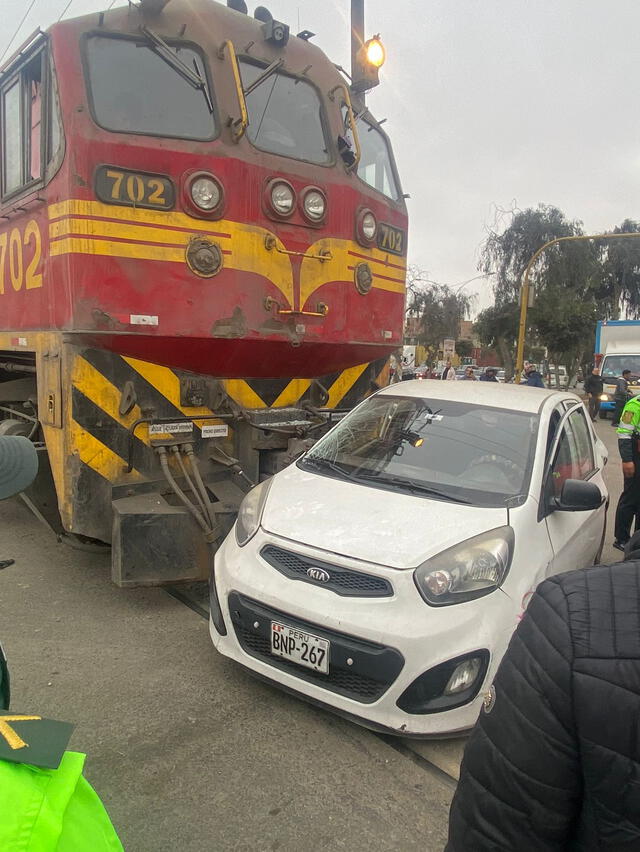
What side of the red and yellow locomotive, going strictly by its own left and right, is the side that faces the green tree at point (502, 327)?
left

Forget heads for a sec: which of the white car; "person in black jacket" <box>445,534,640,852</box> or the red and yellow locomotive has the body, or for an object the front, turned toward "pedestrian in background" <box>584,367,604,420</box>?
the person in black jacket

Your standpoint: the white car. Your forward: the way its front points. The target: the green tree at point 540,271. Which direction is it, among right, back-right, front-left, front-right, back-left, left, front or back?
back-right

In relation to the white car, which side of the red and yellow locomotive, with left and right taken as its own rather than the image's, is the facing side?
front

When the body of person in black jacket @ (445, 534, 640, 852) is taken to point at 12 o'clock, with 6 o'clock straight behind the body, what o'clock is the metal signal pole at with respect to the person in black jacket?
The metal signal pole is roughly at 11 o'clock from the person in black jacket.

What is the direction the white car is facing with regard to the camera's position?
facing the viewer and to the left of the viewer

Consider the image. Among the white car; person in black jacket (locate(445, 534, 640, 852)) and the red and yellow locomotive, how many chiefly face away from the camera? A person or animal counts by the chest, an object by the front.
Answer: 1

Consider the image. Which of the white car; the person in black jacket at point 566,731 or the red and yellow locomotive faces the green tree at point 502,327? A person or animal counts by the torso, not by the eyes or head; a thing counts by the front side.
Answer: the person in black jacket

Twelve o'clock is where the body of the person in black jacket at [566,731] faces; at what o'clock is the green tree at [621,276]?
The green tree is roughly at 12 o'clock from the person in black jacket.

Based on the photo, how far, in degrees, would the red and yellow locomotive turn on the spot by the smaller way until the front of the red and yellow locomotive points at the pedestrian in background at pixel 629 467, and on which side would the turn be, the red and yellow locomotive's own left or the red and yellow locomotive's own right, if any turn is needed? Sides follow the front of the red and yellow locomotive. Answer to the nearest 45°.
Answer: approximately 45° to the red and yellow locomotive's own left

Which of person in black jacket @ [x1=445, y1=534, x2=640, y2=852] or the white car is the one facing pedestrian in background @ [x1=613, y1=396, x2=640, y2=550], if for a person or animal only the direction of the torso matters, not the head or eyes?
the person in black jacket

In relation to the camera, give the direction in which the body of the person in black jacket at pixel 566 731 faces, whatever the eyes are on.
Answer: away from the camera

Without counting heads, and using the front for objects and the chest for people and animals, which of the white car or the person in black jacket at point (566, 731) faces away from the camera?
the person in black jacket

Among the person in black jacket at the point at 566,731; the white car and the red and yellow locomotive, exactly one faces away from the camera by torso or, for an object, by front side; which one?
the person in black jacket

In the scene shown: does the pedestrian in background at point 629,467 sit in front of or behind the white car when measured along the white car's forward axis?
behind
